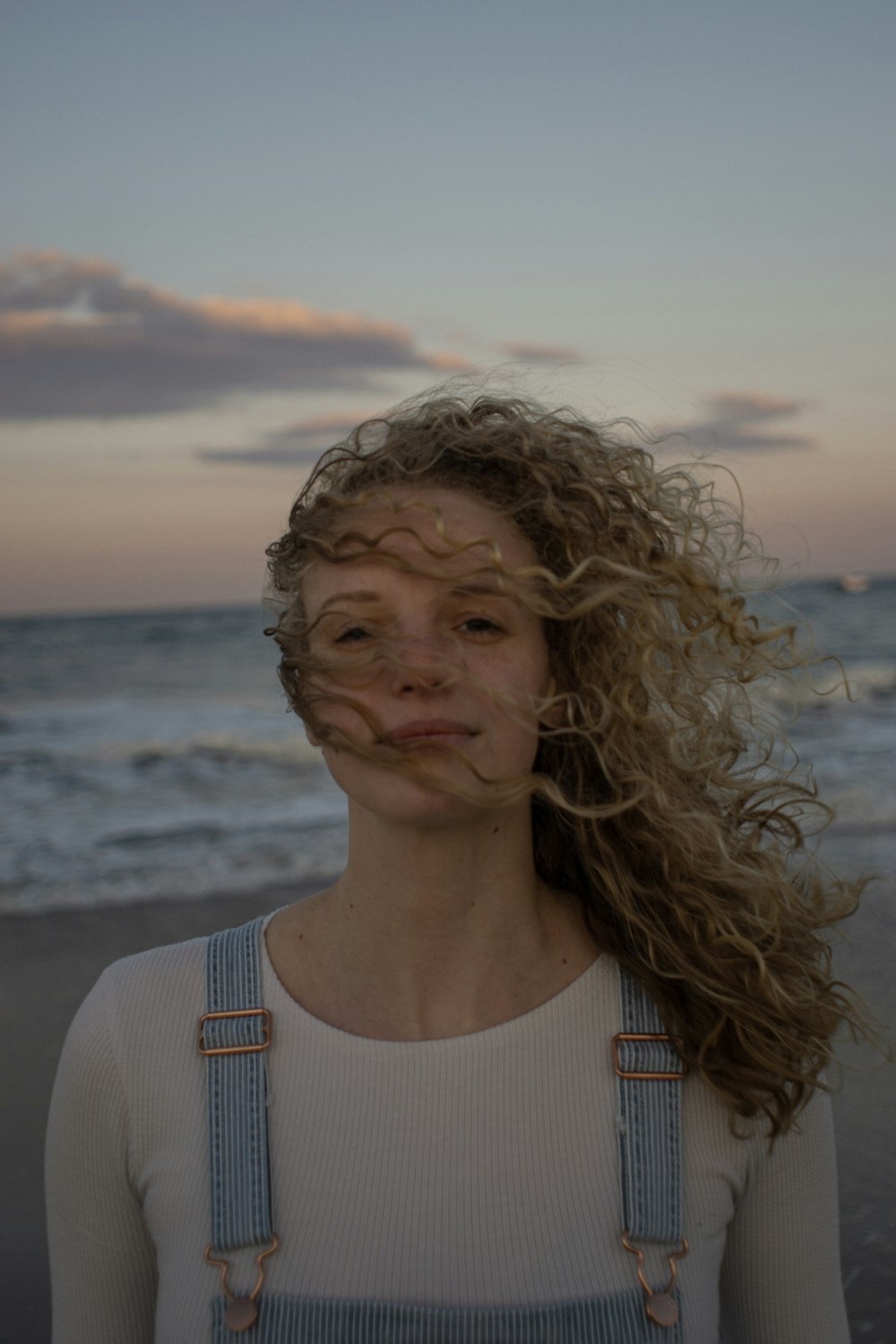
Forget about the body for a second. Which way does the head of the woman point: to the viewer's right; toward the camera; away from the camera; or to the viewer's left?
toward the camera

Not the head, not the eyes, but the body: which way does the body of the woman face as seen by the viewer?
toward the camera
